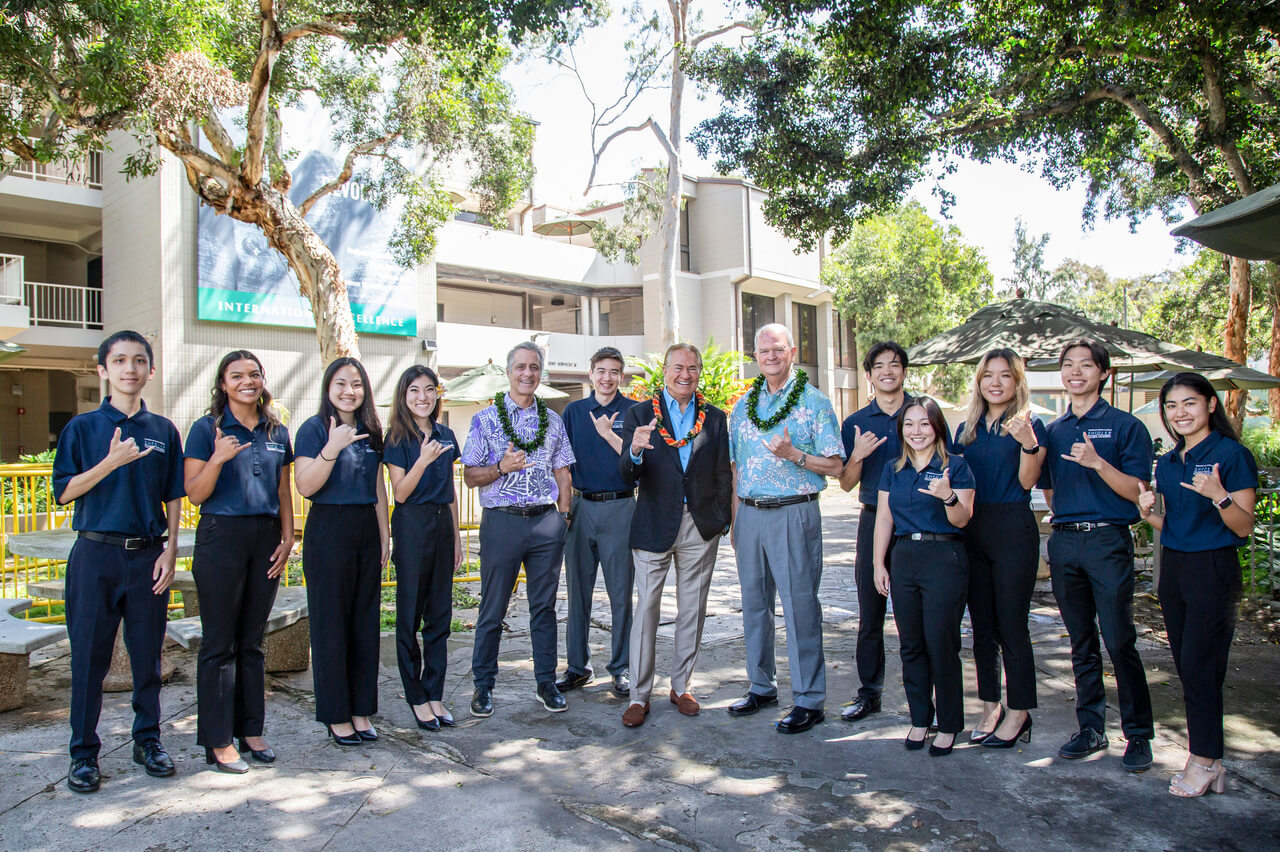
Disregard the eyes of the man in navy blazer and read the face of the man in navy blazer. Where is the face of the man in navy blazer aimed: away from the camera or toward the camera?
toward the camera

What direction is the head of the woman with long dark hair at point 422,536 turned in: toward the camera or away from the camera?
toward the camera

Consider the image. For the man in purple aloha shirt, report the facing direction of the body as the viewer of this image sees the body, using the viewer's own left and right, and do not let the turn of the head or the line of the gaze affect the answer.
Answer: facing the viewer

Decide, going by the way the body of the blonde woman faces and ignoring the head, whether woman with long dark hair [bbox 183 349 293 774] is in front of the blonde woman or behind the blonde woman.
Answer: in front

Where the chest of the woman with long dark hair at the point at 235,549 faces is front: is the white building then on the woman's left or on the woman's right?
on the woman's left

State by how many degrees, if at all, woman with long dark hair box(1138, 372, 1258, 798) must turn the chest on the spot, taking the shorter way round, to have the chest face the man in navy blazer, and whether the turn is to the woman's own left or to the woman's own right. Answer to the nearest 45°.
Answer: approximately 45° to the woman's own right

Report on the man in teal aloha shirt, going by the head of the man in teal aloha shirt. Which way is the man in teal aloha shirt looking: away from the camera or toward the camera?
toward the camera

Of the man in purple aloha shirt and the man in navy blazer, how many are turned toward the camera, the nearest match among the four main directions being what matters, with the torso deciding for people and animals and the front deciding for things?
2

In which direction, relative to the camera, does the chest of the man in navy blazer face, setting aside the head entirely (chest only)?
toward the camera
